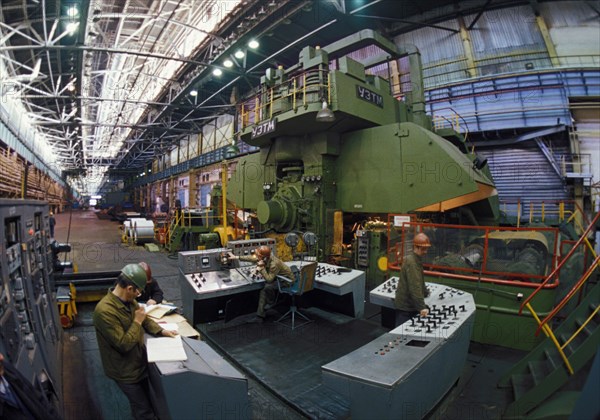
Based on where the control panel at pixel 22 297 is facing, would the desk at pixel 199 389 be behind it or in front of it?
in front

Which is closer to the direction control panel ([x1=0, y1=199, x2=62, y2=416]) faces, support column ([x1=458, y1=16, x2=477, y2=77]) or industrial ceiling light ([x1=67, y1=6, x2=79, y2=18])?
the support column

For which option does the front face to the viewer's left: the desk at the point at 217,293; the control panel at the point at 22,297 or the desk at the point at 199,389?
the desk at the point at 199,389

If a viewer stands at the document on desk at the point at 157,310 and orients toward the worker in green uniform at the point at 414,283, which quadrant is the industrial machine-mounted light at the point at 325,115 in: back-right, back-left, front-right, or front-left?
front-left

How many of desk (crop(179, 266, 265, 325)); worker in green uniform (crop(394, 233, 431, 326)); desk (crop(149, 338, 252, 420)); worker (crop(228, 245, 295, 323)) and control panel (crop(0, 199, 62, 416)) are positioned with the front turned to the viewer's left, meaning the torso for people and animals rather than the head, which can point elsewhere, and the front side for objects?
2

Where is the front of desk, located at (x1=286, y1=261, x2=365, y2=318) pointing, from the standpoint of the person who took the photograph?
facing the viewer and to the left of the viewer

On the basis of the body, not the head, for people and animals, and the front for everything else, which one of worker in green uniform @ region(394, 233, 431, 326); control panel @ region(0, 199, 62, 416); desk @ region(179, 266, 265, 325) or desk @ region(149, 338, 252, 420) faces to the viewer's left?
desk @ region(149, 338, 252, 420)

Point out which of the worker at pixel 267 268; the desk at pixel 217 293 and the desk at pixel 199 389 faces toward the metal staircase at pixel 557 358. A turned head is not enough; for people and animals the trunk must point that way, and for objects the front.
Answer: the desk at pixel 217 293

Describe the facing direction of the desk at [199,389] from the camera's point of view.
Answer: facing to the left of the viewer

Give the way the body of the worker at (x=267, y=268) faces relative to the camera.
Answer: to the viewer's left

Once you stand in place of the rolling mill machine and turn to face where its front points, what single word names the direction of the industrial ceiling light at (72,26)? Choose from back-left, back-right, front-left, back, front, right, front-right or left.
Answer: front-right

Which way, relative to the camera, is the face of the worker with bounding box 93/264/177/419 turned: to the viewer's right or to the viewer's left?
to the viewer's right

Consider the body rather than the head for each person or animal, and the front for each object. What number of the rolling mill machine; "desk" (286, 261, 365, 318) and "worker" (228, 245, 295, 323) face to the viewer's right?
0
